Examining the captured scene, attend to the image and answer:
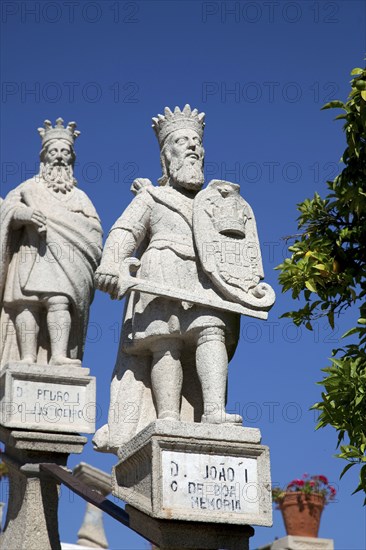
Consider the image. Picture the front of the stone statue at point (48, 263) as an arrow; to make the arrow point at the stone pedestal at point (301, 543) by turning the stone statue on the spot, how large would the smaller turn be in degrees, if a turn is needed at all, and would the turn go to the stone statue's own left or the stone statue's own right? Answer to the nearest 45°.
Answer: approximately 135° to the stone statue's own left

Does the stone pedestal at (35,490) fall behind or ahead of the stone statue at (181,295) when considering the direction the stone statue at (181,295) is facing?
behind

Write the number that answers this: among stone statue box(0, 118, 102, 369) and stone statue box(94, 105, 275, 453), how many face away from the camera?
0

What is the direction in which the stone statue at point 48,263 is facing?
toward the camera

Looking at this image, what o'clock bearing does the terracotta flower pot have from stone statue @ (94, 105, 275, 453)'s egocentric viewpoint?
The terracotta flower pot is roughly at 8 o'clock from the stone statue.

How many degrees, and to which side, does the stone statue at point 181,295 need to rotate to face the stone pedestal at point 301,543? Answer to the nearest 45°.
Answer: approximately 135° to its left

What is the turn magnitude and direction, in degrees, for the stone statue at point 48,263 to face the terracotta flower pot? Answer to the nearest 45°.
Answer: approximately 135° to its left

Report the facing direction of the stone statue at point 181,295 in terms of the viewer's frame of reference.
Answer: facing the viewer and to the right of the viewer

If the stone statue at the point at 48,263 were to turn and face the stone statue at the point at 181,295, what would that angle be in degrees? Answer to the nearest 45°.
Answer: approximately 45° to its left
